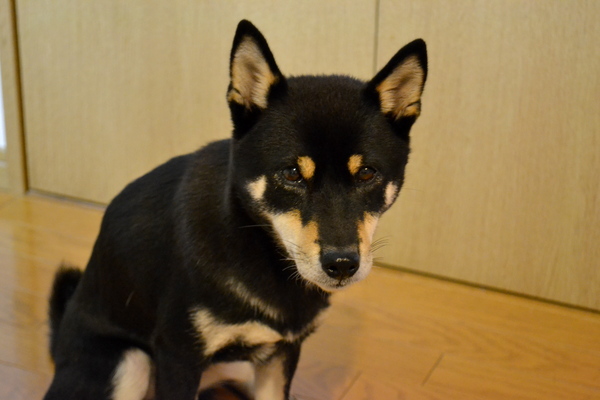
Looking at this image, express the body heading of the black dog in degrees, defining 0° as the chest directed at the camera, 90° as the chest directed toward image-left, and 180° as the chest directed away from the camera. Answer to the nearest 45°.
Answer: approximately 315°
